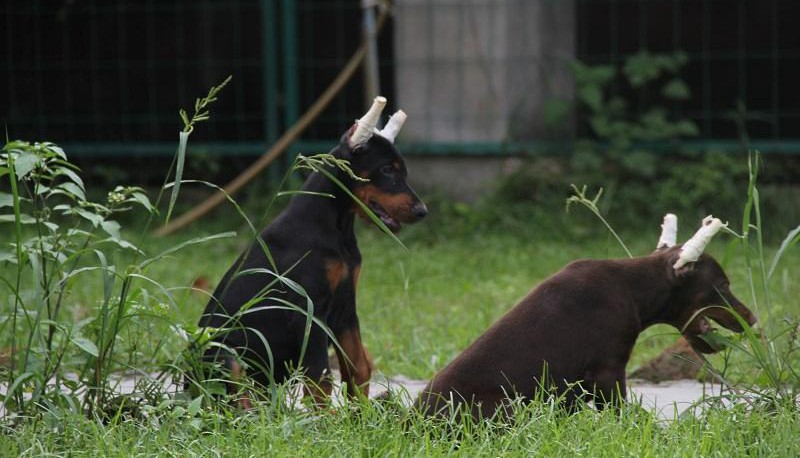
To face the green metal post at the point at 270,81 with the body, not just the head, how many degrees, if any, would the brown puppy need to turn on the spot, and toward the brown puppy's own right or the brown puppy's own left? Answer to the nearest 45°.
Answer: approximately 90° to the brown puppy's own left

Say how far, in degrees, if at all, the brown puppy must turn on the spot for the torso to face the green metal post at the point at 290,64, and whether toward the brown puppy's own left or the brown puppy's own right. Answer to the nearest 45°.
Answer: approximately 90° to the brown puppy's own left

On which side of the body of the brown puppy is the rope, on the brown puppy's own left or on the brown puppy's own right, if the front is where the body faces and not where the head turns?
on the brown puppy's own left

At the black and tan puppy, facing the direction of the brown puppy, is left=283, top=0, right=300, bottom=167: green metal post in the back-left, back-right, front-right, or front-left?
back-left

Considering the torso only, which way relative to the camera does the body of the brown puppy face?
to the viewer's right
